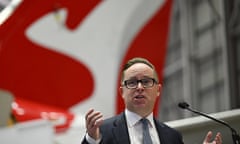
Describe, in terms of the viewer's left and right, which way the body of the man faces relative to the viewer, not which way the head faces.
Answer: facing the viewer

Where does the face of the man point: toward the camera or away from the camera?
toward the camera
